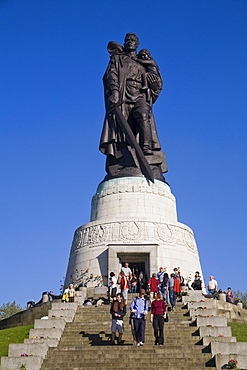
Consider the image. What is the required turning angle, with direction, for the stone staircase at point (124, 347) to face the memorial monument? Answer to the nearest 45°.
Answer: approximately 180°

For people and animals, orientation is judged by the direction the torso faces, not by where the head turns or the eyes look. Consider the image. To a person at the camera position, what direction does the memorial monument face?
facing the viewer

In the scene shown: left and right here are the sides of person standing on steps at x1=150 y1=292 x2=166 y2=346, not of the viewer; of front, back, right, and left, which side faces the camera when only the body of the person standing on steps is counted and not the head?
front

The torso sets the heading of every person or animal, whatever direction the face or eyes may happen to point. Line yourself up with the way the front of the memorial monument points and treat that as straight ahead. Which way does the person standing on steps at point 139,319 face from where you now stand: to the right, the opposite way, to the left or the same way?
the same way

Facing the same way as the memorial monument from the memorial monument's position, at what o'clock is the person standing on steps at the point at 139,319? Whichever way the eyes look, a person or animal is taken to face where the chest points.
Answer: The person standing on steps is roughly at 12 o'clock from the memorial monument.

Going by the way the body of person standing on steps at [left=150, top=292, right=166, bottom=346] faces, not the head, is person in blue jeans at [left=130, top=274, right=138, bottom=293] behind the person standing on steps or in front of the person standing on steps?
behind

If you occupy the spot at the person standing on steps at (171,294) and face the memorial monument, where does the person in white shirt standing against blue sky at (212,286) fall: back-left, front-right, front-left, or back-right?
front-right

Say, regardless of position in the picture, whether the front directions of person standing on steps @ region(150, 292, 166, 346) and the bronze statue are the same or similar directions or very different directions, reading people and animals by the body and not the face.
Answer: same or similar directions

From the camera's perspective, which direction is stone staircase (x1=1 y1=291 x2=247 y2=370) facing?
toward the camera

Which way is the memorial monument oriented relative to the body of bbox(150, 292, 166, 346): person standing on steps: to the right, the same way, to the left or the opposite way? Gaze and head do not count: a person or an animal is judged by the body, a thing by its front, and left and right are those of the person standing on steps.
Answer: the same way
